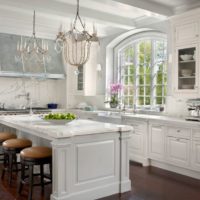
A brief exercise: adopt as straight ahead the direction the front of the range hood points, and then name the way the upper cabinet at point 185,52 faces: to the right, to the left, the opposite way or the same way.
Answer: to the right

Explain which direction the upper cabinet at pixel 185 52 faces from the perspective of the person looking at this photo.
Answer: facing the viewer and to the left of the viewer

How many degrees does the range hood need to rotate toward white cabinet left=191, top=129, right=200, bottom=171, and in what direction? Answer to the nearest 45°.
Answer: approximately 45° to its left

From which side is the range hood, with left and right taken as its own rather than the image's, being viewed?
front

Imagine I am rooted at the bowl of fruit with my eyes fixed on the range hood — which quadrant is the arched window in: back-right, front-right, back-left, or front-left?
front-right

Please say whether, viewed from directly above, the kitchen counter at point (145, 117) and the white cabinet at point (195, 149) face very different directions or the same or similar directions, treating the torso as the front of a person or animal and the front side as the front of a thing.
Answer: same or similar directions

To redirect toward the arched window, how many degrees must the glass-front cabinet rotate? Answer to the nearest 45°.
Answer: approximately 90° to its right

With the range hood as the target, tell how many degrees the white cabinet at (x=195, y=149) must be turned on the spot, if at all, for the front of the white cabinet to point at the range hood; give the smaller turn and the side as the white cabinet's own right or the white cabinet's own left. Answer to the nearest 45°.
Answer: approximately 45° to the white cabinet's own right

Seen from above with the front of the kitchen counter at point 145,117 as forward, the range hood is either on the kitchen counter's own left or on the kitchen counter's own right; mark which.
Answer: on the kitchen counter's own right

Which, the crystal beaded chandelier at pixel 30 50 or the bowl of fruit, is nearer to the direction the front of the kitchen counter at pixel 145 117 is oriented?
the bowl of fruit

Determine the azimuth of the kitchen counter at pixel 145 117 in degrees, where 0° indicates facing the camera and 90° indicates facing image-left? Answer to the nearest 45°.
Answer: approximately 45°

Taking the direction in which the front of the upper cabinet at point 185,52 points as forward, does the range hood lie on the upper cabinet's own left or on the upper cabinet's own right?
on the upper cabinet's own right

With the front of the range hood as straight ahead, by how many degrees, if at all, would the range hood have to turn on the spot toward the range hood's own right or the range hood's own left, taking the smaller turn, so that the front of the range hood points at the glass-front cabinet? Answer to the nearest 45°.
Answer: approximately 45° to the range hood's own left

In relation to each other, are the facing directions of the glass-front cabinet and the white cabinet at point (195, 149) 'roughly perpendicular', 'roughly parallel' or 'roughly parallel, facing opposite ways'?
roughly parallel

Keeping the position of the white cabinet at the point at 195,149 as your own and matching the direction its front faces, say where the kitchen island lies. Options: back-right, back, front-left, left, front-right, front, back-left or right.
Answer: front

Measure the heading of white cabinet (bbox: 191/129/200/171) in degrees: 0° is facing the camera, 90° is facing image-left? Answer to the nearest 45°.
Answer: approximately 45°
